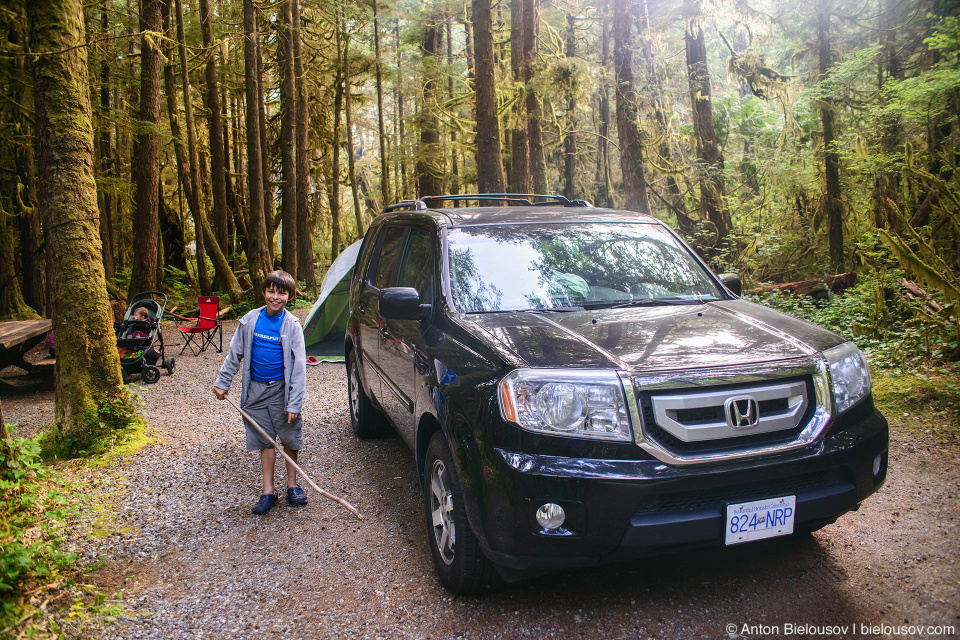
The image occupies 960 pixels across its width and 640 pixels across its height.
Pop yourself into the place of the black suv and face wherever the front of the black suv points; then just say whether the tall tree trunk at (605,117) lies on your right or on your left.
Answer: on your left

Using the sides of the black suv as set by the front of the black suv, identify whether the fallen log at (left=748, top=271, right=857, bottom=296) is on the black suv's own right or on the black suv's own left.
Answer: on the black suv's own left

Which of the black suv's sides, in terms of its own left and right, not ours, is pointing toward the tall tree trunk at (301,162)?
back

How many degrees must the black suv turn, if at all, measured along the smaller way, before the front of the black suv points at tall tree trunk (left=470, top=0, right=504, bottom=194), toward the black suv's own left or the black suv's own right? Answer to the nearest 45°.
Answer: approximately 135° to the black suv's own left

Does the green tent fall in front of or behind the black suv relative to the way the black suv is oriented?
behind

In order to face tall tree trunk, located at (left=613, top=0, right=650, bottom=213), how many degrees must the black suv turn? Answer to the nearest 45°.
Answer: approximately 135° to its left

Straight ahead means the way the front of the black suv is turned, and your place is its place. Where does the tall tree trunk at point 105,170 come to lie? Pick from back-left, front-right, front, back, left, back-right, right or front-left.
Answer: back

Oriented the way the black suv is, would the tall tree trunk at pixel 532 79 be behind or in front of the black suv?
behind

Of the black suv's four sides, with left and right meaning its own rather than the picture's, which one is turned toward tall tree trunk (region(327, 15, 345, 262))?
back

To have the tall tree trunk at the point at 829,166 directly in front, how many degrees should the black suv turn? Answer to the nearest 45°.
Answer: approximately 135° to its left

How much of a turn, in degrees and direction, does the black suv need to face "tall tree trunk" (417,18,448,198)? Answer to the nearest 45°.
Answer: approximately 135° to its left

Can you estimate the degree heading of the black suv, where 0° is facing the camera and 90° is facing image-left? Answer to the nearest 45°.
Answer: approximately 315°

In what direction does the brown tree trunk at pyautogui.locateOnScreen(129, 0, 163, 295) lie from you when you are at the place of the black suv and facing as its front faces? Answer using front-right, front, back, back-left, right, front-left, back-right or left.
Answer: back
